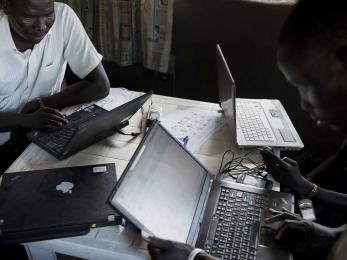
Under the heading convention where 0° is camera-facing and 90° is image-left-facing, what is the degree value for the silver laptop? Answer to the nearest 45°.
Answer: approximately 270°

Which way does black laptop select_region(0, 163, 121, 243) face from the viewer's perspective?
away from the camera

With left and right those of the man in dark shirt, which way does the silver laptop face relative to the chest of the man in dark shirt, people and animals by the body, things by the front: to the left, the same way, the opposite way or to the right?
the opposite way

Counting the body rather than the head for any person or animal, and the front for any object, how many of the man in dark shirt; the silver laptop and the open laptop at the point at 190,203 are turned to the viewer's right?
2

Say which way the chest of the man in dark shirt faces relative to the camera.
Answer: to the viewer's left

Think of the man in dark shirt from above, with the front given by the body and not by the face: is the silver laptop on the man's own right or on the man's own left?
on the man's own right

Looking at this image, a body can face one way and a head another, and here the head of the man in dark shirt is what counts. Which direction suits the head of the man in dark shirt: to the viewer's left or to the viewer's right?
to the viewer's left

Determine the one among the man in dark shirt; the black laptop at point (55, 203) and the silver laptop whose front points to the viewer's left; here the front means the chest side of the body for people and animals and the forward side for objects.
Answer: the man in dark shirt

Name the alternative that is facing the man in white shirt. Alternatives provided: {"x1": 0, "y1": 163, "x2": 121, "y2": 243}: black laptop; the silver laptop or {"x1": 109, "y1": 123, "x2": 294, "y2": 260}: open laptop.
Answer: the black laptop

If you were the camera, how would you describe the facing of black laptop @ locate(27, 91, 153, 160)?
facing away from the viewer and to the left of the viewer

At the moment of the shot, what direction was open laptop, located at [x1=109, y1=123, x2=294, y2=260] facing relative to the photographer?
facing to the right of the viewer
